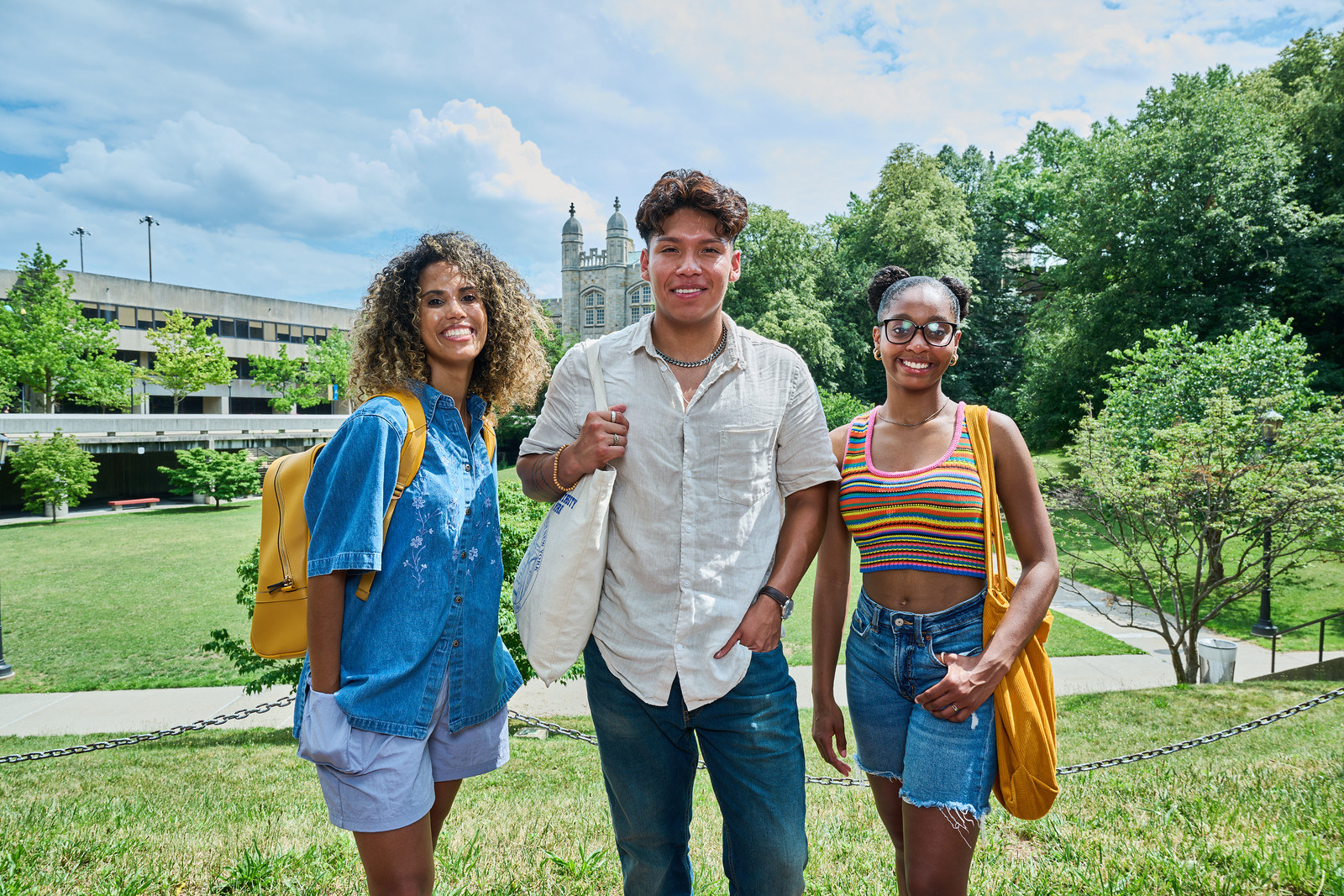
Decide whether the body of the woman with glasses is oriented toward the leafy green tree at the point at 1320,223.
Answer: no

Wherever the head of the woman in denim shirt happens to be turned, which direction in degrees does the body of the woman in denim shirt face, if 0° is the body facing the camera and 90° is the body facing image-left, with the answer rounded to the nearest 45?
approximately 315°

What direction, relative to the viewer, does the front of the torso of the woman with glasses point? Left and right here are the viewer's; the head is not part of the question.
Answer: facing the viewer

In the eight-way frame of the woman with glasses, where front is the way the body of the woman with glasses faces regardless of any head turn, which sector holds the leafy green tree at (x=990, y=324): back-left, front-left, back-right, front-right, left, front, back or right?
back

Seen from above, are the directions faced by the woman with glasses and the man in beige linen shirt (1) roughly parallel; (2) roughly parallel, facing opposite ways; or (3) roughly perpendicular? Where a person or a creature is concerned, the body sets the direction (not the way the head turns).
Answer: roughly parallel

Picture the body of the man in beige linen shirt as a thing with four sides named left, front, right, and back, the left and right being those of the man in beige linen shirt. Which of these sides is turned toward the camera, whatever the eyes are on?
front

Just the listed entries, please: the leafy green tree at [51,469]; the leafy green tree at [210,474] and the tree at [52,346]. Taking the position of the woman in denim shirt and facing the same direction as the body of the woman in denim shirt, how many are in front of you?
0

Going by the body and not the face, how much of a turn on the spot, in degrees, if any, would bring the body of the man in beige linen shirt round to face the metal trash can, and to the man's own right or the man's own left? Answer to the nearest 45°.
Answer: approximately 135° to the man's own left

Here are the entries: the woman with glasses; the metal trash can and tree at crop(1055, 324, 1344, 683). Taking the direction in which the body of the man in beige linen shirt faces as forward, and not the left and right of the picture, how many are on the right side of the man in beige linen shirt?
0

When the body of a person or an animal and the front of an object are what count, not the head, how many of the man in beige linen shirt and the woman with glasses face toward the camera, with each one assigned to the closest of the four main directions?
2

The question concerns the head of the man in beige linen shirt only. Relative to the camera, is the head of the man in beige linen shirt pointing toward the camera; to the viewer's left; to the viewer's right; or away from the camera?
toward the camera

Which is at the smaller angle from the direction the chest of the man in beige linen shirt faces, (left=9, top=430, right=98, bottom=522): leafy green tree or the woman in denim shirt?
the woman in denim shirt

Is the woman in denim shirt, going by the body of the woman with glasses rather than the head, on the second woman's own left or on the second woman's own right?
on the second woman's own right

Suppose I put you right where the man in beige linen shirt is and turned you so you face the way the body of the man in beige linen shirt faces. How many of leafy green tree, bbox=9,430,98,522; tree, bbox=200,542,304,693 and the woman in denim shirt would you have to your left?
0

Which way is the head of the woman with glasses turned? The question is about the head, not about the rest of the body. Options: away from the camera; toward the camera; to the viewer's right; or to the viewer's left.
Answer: toward the camera
